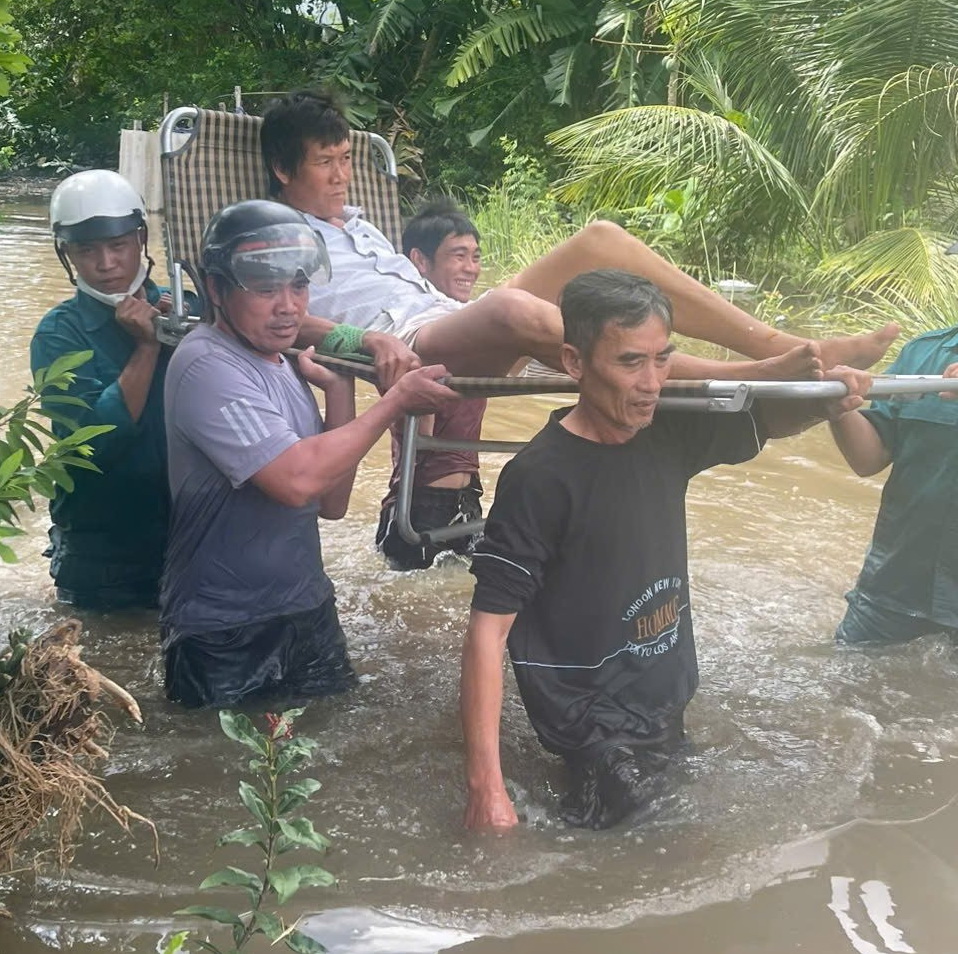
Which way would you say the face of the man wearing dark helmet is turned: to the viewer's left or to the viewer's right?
to the viewer's right

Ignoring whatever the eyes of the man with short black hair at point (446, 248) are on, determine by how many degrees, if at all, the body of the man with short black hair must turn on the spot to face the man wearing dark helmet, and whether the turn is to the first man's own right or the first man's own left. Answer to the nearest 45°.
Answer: approximately 45° to the first man's own right

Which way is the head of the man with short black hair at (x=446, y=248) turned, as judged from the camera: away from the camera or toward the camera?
toward the camera

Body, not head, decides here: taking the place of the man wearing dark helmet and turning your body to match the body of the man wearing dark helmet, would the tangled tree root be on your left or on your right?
on your right

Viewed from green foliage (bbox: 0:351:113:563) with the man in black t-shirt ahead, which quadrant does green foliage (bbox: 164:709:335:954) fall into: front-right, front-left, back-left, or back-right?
front-right

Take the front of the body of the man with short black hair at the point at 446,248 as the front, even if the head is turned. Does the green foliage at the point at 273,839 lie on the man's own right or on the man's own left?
on the man's own right

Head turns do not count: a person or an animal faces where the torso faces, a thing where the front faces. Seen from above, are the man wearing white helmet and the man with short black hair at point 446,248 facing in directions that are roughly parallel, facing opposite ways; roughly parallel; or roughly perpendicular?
roughly parallel

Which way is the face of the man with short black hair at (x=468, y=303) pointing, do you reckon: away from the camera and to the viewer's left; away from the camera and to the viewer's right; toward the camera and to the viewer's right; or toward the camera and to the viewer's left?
toward the camera and to the viewer's right

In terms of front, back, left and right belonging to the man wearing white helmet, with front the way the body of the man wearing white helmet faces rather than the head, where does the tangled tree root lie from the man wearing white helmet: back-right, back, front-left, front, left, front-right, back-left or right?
front-right

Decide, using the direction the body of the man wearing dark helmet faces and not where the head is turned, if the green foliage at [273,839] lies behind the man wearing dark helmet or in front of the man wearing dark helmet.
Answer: in front

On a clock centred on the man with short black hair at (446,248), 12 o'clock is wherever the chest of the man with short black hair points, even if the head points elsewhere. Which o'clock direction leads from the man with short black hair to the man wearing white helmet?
The man wearing white helmet is roughly at 3 o'clock from the man with short black hair.

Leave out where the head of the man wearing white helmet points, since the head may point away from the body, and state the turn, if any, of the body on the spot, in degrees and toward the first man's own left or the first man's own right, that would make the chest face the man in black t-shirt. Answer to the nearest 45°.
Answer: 0° — they already face them

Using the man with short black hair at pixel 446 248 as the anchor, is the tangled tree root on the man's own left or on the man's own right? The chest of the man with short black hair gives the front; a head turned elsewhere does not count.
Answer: on the man's own right

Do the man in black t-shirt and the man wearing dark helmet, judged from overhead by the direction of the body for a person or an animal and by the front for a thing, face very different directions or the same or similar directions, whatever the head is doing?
same or similar directions
